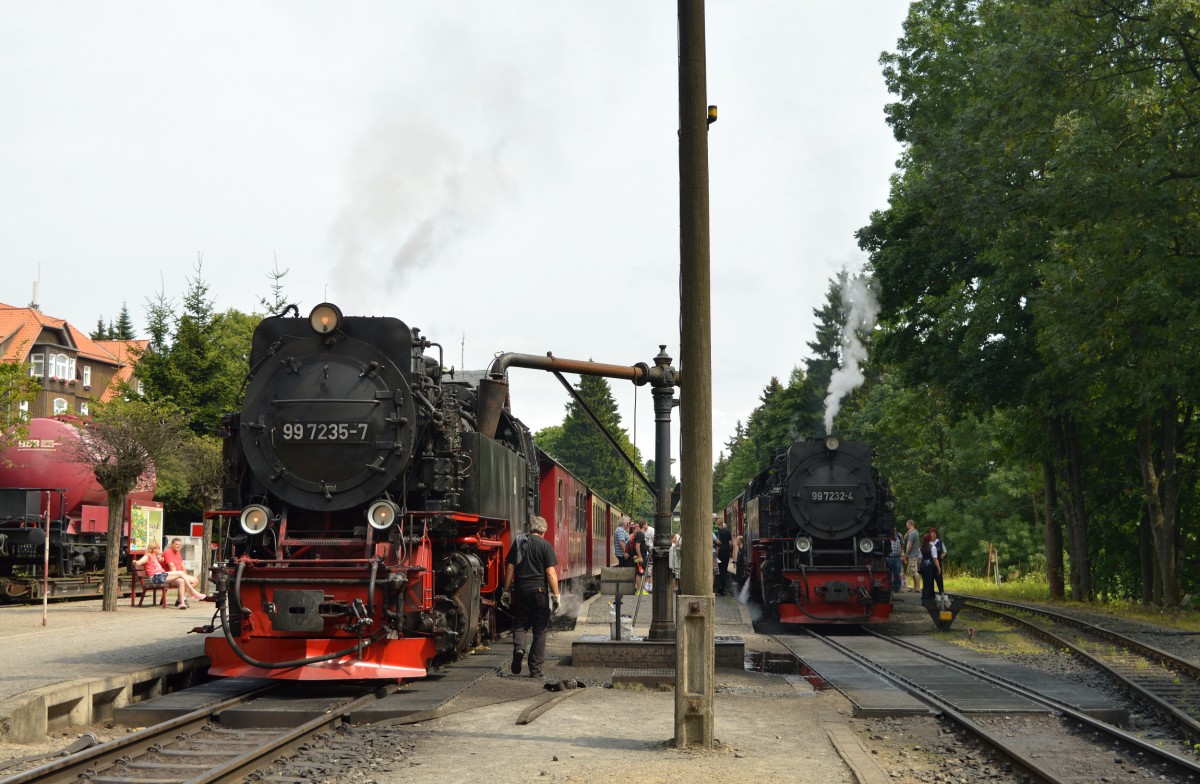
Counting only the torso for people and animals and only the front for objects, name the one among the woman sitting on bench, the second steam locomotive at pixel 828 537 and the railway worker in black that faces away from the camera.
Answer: the railway worker in black

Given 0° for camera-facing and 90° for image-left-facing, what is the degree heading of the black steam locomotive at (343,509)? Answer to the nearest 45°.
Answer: approximately 0°

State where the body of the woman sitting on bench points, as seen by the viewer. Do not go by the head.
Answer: to the viewer's right

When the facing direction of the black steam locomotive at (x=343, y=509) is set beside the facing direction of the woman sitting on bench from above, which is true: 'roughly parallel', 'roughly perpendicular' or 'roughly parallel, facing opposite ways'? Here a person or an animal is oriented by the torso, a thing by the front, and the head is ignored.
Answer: roughly perpendicular

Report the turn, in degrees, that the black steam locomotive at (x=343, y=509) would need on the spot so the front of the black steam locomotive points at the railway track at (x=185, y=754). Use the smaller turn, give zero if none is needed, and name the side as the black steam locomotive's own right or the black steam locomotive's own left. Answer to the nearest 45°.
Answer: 0° — it already faces it

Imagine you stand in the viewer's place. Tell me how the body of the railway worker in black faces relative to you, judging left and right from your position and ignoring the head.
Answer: facing away from the viewer

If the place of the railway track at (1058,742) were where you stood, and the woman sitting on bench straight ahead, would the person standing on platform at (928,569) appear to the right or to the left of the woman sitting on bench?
right

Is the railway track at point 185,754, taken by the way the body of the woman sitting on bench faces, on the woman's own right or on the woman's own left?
on the woman's own right

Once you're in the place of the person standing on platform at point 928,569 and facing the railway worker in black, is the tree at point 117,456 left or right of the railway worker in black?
right

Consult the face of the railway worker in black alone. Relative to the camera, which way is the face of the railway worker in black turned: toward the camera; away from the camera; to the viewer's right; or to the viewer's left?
away from the camera

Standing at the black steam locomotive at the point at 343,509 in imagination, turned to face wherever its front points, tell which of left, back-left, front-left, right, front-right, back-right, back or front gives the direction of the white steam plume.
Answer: back-left

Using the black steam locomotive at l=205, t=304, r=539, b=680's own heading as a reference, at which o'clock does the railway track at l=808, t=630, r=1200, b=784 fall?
The railway track is roughly at 10 o'clock from the black steam locomotive.

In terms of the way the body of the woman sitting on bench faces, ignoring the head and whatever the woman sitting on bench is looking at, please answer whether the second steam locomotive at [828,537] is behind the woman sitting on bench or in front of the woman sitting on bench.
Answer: in front

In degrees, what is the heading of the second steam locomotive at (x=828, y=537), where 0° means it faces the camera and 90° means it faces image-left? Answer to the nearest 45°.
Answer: approximately 0°

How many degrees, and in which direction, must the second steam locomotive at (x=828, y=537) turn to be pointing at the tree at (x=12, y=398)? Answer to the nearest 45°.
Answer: approximately 90° to its right
